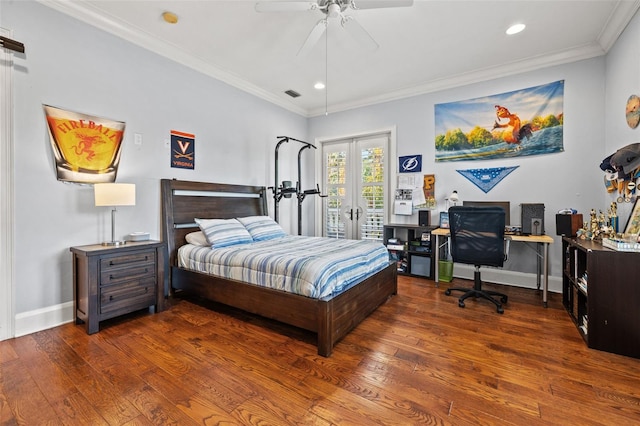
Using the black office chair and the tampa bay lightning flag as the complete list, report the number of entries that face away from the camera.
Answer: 1

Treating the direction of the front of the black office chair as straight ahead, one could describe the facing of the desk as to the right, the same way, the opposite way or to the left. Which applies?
the opposite way

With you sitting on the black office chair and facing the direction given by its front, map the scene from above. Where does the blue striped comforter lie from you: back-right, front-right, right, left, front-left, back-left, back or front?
back-left

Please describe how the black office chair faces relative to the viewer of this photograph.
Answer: facing away from the viewer

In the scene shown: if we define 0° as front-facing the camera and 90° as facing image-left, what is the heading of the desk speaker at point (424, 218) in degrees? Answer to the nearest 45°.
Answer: approximately 0°

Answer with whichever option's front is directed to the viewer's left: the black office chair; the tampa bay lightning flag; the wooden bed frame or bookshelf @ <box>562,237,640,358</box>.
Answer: the bookshelf

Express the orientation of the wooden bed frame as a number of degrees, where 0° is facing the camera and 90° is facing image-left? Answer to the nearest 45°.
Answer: approximately 315°

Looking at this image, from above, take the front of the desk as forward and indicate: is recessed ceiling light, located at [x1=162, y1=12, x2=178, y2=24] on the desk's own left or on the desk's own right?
on the desk's own right

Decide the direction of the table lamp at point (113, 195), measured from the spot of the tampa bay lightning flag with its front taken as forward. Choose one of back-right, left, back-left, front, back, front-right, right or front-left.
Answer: front-right

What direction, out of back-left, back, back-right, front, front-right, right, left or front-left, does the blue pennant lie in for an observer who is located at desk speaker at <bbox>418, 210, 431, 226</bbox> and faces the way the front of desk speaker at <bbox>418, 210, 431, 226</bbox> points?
left

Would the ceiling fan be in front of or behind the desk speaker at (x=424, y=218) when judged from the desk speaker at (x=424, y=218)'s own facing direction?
in front

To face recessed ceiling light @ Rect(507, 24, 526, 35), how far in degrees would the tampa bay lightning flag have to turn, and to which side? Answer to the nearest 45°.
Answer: approximately 45° to its left

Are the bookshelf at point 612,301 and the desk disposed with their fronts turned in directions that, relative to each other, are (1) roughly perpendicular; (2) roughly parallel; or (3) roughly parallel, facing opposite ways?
roughly perpendicular

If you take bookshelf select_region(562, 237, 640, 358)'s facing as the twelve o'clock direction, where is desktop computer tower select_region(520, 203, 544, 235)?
The desktop computer tower is roughly at 2 o'clock from the bookshelf.

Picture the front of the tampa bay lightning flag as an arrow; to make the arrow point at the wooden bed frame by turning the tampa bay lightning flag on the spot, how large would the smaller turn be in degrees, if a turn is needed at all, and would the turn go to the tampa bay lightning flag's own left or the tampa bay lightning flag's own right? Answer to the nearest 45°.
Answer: approximately 45° to the tampa bay lightning flag's own right

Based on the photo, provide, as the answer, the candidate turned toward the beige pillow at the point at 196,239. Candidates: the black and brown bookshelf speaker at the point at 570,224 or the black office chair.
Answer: the black and brown bookshelf speaker
